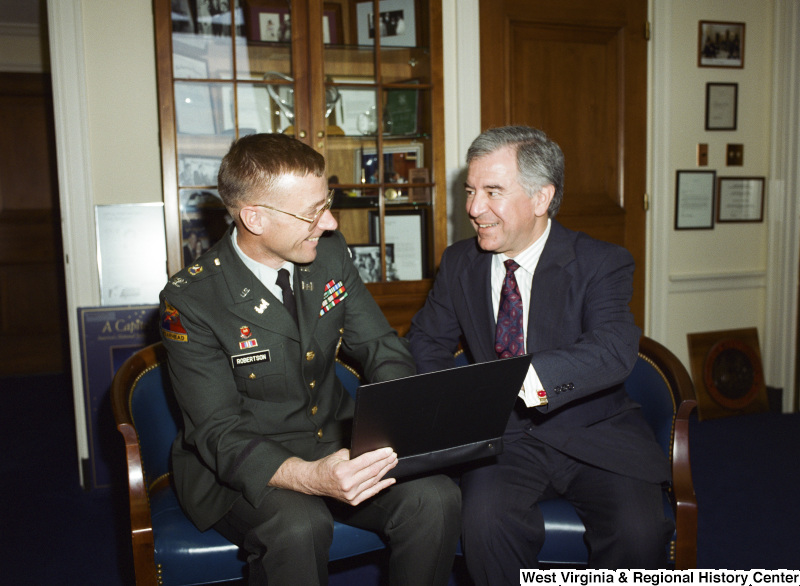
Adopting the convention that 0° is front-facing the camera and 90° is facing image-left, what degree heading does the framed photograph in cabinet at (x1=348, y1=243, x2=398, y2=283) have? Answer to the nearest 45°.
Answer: approximately 0°

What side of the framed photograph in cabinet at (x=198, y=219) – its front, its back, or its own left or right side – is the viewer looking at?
front

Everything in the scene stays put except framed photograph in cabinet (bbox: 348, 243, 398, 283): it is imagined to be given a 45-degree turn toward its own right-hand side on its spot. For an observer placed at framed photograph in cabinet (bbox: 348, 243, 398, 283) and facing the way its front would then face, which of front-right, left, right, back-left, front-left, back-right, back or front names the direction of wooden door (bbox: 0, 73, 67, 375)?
right

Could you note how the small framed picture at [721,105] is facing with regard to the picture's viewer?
facing the viewer

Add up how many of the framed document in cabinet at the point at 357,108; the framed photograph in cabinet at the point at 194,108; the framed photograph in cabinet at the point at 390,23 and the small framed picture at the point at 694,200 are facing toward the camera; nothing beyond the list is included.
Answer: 4

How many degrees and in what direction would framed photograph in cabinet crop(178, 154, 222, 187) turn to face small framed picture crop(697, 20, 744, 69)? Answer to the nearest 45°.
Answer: approximately 90° to its left

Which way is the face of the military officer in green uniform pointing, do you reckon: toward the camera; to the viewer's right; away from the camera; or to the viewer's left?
to the viewer's right

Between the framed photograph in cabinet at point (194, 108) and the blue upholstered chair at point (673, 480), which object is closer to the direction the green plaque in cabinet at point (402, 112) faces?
the blue upholstered chair

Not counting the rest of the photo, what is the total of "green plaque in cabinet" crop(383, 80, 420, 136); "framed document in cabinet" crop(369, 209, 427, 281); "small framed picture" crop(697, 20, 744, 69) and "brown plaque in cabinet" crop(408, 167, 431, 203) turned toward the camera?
4

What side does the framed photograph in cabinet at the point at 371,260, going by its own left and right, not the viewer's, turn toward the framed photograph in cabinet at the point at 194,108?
right

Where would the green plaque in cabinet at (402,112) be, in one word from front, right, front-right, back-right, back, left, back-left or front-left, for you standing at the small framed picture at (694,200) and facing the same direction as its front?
front-right

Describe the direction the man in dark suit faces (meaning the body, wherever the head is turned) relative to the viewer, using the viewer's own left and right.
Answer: facing the viewer and to the left of the viewer
